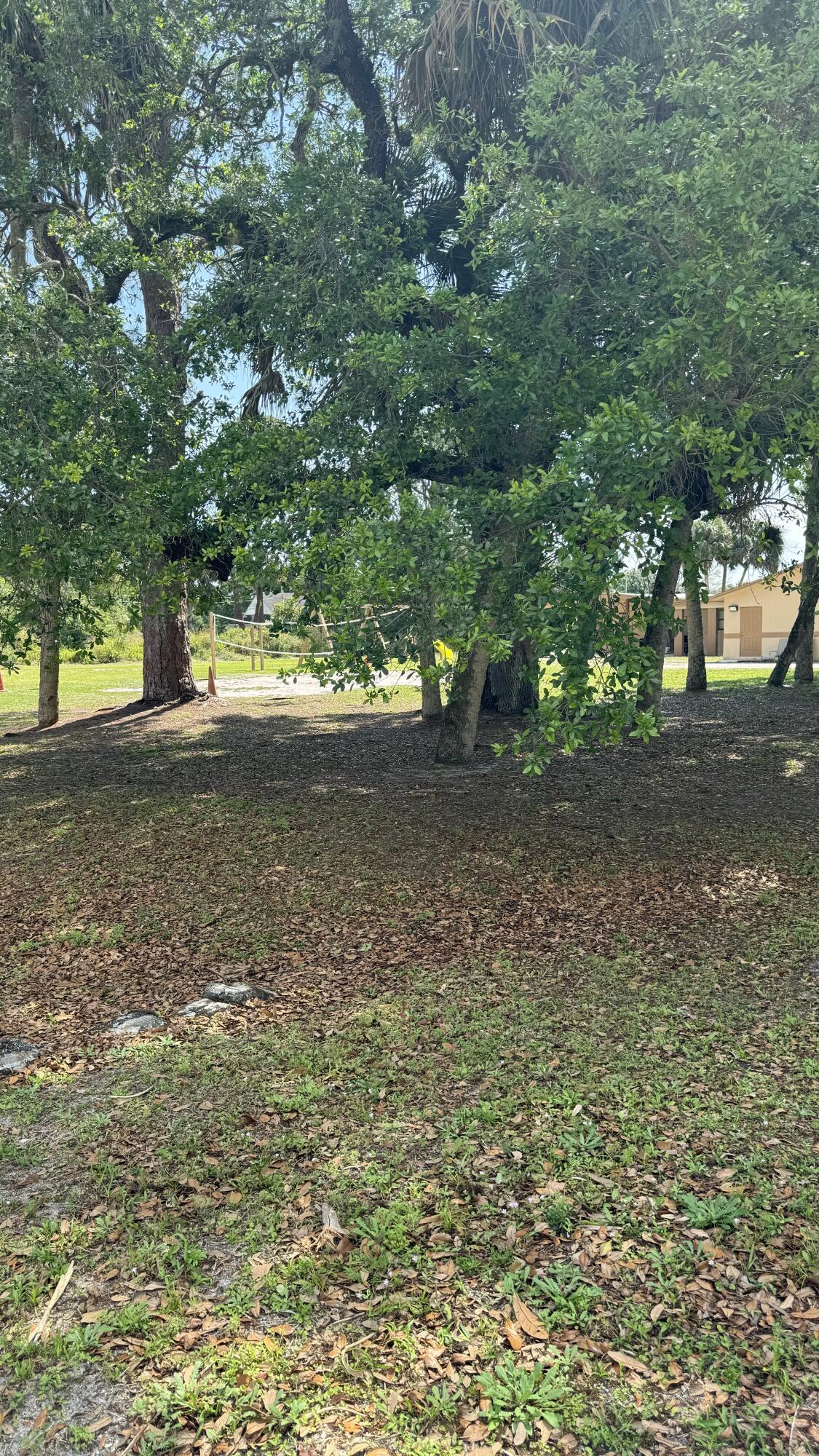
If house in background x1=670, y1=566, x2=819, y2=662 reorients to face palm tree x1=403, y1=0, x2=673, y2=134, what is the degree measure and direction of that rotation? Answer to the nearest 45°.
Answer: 0° — it already faces it

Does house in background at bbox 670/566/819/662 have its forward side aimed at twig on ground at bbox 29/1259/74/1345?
yes

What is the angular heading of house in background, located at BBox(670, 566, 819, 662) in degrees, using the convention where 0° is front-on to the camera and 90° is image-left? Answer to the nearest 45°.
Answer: approximately 0°
